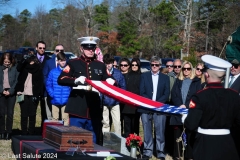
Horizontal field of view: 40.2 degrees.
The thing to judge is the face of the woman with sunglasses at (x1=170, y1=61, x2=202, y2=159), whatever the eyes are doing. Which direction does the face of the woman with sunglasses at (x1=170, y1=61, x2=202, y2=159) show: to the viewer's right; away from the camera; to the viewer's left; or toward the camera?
toward the camera

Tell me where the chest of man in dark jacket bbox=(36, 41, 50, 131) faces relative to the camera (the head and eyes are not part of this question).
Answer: toward the camera

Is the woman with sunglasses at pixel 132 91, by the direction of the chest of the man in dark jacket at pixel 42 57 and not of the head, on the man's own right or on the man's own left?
on the man's own left

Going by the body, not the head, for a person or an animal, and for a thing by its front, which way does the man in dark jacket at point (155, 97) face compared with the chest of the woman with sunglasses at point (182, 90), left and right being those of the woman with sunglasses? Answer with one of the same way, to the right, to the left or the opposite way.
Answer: the same way

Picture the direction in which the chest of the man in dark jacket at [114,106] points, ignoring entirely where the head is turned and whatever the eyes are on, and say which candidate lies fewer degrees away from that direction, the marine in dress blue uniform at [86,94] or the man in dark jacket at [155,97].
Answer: the marine in dress blue uniform

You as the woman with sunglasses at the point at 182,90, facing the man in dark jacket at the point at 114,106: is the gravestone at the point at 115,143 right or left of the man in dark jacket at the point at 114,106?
left

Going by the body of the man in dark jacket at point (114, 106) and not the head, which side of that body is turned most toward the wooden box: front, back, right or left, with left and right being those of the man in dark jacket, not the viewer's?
front

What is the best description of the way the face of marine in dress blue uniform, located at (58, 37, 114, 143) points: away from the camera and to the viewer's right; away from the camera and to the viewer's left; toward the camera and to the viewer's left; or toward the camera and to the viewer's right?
toward the camera and to the viewer's right

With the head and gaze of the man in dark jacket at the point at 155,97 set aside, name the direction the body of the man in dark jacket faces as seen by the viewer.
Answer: toward the camera

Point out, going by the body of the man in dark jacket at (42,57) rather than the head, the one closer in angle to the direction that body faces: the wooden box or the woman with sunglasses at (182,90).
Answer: the wooden box

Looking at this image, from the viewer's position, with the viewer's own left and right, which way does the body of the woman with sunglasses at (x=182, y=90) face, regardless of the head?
facing the viewer

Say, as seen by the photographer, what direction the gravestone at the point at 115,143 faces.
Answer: facing the viewer and to the left of the viewer

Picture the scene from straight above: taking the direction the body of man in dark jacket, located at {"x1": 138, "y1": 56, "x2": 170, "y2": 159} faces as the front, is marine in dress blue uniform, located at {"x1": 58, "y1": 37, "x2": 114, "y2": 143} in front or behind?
in front

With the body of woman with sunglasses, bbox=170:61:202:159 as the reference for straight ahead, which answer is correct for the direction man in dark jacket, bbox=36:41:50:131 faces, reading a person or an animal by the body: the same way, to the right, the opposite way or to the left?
the same way

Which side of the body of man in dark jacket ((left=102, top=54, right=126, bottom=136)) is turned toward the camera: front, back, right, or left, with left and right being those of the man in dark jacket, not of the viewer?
front
